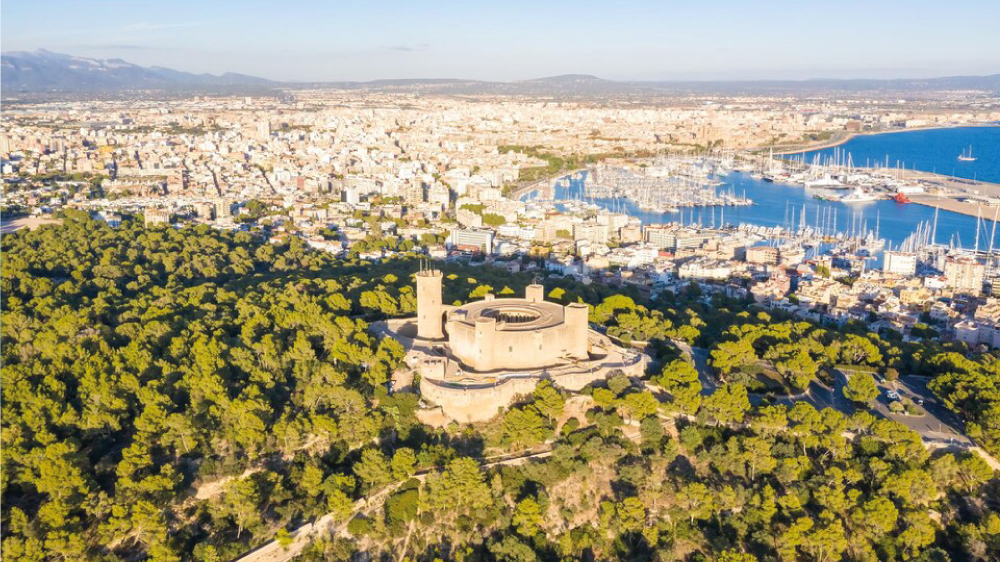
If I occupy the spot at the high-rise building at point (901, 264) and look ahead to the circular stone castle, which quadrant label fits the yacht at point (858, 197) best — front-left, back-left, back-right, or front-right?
back-right

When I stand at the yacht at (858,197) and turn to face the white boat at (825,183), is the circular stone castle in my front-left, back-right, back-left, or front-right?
back-left

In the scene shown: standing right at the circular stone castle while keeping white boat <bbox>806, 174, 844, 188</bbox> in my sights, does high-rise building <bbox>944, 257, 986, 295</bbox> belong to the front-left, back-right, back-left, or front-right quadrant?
front-right
